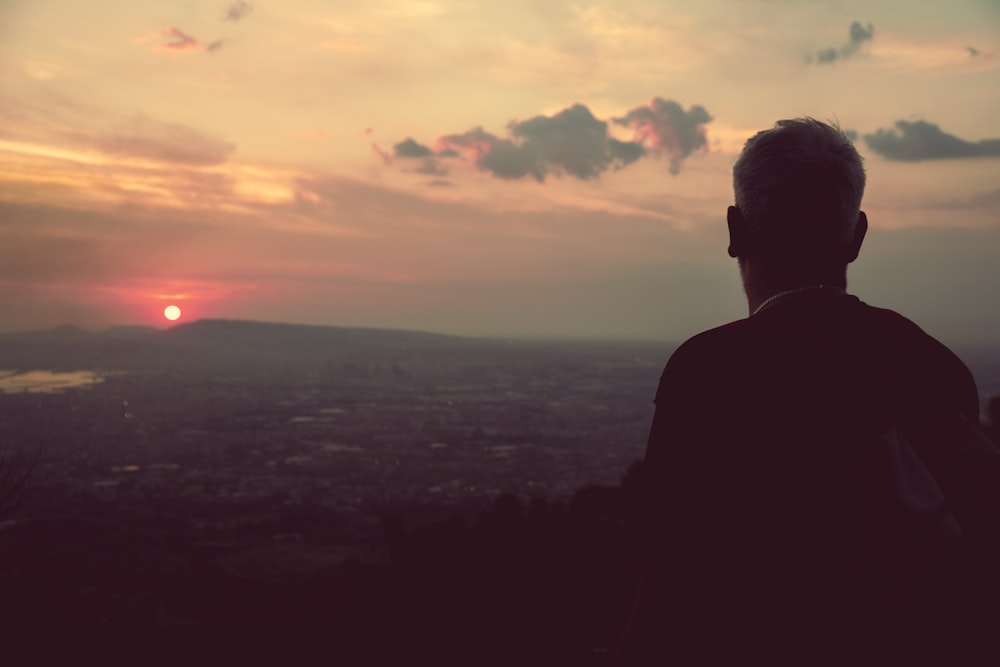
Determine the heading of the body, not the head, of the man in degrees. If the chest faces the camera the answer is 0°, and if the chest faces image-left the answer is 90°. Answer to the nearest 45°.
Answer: approximately 180°

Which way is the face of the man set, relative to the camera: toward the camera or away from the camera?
away from the camera
